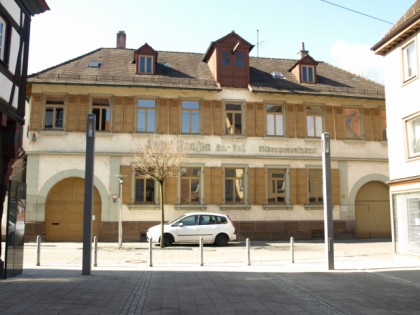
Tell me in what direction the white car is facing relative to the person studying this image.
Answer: facing to the left of the viewer

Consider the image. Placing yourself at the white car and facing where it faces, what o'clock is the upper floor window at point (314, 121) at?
The upper floor window is roughly at 5 o'clock from the white car.

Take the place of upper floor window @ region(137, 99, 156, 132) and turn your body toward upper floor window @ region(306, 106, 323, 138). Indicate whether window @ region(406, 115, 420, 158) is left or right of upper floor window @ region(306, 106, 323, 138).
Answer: right

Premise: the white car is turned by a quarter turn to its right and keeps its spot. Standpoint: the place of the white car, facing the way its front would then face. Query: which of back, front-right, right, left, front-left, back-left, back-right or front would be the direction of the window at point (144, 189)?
front-left

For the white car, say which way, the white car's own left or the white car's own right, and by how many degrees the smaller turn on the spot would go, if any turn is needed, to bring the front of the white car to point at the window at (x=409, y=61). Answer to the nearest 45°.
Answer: approximately 135° to the white car's own left
